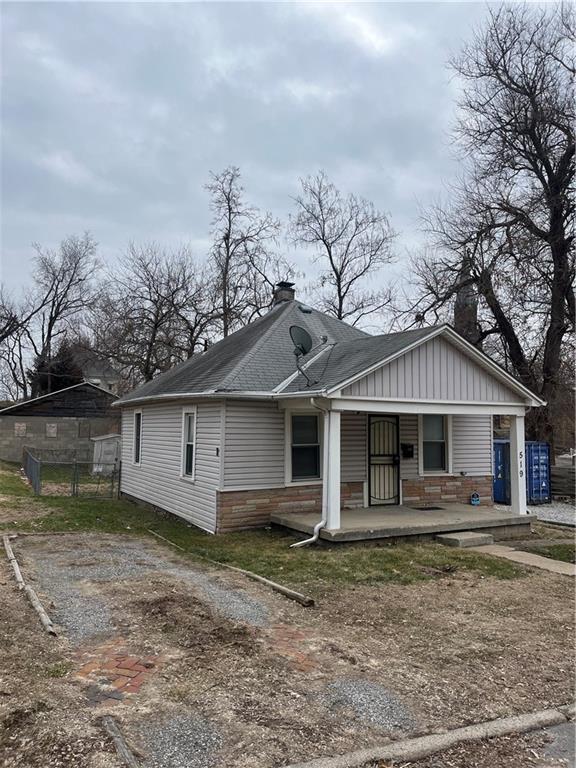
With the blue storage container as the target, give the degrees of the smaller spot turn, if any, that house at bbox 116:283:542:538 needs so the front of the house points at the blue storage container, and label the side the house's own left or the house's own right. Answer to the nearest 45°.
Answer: approximately 90° to the house's own left

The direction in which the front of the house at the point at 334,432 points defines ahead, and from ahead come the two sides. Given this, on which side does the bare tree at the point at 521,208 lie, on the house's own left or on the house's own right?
on the house's own left

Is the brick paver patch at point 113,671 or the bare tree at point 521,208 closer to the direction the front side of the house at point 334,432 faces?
the brick paver patch

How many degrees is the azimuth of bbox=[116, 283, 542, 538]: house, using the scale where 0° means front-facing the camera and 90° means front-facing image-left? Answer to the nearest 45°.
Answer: approximately 315°

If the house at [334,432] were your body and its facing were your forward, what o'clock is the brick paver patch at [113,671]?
The brick paver patch is roughly at 2 o'clock from the house.

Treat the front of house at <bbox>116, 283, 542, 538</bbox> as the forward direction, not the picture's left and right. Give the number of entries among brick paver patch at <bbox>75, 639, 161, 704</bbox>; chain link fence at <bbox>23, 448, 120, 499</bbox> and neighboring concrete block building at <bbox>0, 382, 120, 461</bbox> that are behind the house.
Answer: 2

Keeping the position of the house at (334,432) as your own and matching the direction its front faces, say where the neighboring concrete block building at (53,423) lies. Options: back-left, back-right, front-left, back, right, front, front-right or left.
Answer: back

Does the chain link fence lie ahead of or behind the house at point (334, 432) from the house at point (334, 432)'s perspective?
behind

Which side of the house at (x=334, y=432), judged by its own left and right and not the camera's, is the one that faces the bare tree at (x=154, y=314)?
back

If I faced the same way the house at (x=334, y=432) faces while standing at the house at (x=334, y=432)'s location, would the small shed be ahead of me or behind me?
behind
